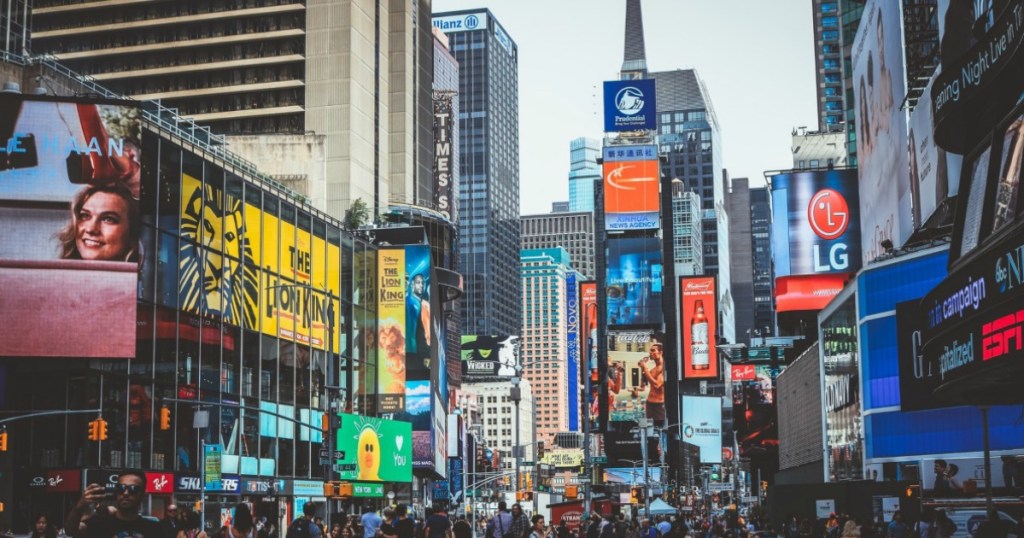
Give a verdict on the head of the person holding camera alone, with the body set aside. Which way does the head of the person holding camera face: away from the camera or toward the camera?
toward the camera

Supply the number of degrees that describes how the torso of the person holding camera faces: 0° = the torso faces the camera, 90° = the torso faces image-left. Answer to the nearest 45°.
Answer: approximately 0°
